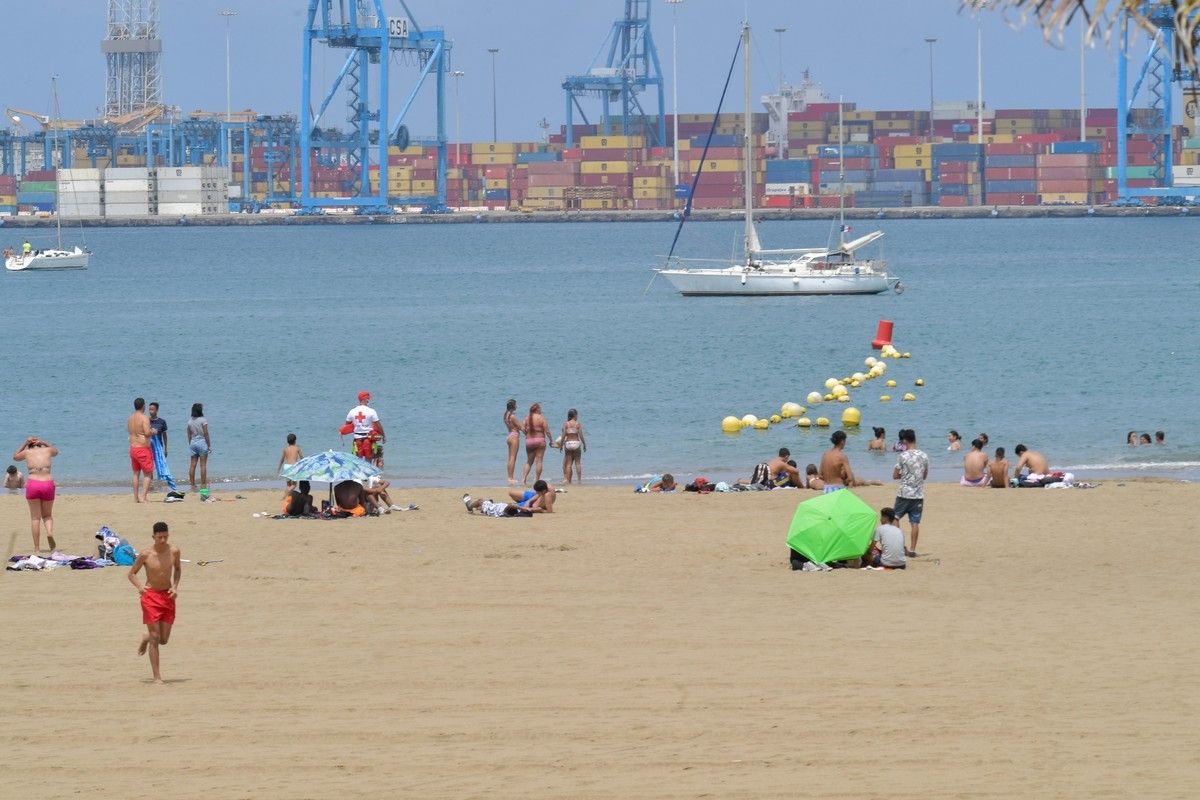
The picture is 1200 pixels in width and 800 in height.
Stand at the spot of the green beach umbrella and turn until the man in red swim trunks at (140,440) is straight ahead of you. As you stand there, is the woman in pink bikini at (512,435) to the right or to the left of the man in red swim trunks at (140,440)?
right
